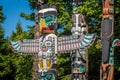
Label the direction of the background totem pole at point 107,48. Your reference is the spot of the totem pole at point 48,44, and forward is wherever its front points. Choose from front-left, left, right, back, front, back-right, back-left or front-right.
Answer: back-left

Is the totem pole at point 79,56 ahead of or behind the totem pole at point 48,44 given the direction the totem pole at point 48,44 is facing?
behind

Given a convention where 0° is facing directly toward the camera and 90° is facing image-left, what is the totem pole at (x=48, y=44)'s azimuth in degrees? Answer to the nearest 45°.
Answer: approximately 45°
